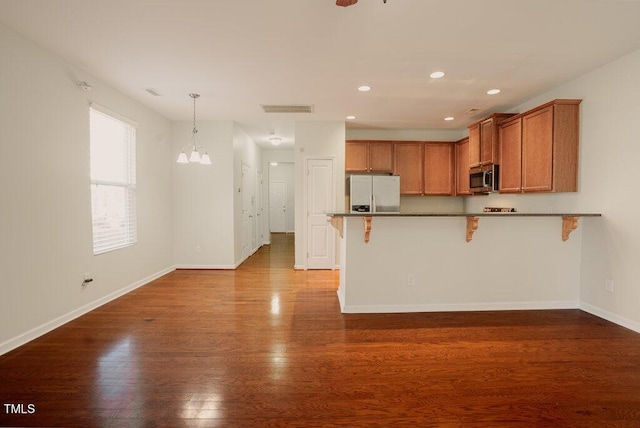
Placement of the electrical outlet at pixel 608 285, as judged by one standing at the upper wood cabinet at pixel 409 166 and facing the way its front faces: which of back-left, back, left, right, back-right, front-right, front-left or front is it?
front-left

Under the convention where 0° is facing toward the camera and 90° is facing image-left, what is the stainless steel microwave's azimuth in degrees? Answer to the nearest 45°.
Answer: approximately 45°

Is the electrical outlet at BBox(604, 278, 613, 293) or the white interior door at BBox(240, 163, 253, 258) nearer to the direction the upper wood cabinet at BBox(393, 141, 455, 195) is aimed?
the electrical outlet

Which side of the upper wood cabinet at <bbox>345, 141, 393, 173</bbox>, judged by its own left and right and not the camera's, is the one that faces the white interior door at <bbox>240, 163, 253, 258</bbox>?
right

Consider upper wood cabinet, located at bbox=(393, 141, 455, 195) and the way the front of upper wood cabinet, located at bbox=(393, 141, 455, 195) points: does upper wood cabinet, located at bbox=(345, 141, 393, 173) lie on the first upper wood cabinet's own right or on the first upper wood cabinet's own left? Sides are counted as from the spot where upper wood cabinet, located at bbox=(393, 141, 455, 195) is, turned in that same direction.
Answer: on the first upper wood cabinet's own right

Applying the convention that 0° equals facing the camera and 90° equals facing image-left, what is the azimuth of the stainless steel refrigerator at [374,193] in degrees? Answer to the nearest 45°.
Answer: approximately 0°

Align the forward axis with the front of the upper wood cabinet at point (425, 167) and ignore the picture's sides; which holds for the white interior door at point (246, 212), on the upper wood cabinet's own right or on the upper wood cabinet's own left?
on the upper wood cabinet's own right

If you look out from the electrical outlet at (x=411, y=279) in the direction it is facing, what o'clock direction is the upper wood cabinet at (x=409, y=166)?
The upper wood cabinet is roughly at 6 o'clock from the electrical outlet.

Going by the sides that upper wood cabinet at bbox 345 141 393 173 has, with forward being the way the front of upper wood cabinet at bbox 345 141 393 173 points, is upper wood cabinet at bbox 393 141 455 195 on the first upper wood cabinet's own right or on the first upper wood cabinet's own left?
on the first upper wood cabinet's own left

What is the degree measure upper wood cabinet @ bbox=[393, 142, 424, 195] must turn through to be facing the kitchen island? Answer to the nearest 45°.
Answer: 0° — it already faces it

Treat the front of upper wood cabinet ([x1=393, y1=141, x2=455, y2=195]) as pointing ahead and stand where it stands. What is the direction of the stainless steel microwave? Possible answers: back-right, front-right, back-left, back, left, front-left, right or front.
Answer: front-left

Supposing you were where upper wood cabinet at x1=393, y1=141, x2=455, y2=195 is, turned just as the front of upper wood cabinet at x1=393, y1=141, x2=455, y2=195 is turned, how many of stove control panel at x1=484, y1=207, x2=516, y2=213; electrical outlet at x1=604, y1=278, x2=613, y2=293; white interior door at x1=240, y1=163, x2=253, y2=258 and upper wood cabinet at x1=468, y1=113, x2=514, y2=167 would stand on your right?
1
